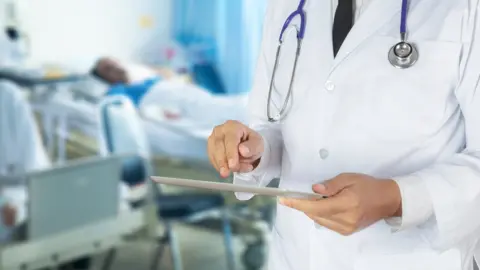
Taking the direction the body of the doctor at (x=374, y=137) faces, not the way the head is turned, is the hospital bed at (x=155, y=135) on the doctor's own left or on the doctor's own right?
on the doctor's own right

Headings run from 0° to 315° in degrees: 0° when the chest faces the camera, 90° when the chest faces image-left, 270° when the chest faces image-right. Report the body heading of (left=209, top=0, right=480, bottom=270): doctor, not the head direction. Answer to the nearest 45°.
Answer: approximately 45°

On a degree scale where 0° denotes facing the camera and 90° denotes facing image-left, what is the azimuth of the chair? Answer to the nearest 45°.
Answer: approximately 270°

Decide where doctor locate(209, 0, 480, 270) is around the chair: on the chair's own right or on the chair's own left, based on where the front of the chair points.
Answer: on the chair's own right

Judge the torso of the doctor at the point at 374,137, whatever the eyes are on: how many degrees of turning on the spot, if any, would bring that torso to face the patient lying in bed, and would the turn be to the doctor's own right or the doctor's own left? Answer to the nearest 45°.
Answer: approximately 90° to the doctor's own right

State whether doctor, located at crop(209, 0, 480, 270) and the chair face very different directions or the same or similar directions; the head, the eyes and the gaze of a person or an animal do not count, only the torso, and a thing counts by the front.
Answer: very different directions
